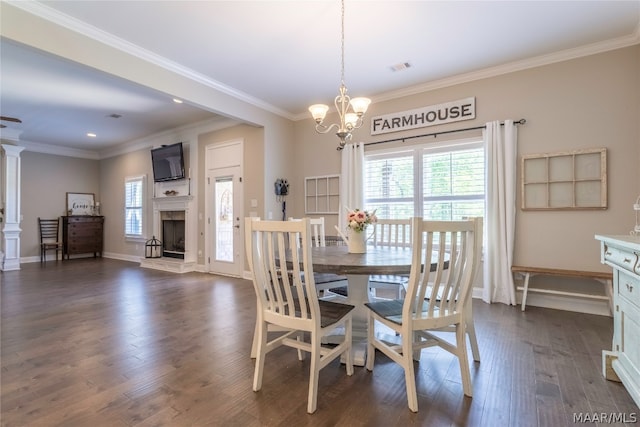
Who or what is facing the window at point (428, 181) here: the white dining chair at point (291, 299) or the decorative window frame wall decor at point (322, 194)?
the white dining chair

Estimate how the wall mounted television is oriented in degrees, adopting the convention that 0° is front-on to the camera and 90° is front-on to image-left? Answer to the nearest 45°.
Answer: approximately 45°

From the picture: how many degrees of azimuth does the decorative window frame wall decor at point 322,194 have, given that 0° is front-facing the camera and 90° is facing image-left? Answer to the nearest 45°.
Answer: approximately 45°

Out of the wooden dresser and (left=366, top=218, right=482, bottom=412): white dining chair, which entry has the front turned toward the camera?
the wooden dresser

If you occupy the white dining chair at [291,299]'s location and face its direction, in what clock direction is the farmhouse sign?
The farmhouse sign is roughly at 12 o'clock from the white dining chair.

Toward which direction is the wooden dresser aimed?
toward the camera

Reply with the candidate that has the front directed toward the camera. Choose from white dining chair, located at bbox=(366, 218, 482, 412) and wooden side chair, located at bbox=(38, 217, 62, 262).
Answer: the wooden side chair

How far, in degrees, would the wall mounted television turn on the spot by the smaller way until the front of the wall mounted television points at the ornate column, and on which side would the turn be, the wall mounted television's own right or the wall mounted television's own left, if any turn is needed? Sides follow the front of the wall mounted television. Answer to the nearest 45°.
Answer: approximately 90° to the wall mounted television's own right

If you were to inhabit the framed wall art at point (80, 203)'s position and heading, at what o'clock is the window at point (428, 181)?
The window is roughly at 11 o'clock from the framed wall art.

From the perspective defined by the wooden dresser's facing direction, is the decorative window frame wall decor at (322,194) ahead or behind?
ahead

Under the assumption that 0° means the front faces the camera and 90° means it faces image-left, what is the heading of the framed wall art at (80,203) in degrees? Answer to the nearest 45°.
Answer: approximately 0°

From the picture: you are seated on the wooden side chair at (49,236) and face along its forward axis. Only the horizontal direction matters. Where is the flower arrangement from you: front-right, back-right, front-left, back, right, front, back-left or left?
front

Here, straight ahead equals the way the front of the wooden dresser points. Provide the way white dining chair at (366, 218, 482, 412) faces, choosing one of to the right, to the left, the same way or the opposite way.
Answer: the opposite way

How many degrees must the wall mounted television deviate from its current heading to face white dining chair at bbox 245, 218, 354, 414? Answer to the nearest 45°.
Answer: approximately 45° to its left

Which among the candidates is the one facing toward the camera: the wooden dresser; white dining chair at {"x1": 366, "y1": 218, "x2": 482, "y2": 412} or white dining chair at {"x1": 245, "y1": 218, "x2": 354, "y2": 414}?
the wooden dresser

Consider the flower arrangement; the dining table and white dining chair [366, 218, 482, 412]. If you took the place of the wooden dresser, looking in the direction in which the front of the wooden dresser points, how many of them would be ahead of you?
3

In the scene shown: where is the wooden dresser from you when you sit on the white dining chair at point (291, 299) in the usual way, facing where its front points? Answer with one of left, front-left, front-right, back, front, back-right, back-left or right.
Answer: left
